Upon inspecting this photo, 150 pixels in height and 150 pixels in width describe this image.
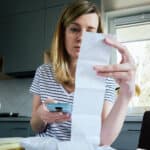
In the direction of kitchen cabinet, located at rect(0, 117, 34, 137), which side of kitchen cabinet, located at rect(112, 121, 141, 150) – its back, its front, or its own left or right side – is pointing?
right

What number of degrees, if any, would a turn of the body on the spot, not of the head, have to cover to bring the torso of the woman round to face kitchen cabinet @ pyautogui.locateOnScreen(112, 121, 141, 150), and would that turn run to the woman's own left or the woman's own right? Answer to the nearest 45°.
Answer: approximately 180°

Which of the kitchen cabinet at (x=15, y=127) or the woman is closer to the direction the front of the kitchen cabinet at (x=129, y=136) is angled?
the woman

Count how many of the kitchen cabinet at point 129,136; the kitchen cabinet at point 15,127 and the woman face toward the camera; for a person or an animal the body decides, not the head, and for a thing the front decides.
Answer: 3

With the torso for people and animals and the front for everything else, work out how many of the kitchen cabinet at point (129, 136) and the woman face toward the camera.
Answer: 2

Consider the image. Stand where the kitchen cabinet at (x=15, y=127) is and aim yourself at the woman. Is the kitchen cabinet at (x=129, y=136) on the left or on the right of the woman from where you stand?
left

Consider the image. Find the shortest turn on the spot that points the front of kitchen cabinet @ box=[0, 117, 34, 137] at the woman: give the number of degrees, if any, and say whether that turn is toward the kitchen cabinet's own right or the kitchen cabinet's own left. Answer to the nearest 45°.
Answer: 0° — it already faces them

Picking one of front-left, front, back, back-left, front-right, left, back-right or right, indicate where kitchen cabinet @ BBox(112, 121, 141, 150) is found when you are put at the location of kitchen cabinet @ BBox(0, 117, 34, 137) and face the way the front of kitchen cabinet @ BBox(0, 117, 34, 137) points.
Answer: front-left

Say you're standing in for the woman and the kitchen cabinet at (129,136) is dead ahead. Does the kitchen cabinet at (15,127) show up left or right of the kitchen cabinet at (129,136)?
left

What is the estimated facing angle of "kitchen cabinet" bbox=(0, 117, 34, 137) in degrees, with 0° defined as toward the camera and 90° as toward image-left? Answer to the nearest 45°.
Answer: approximately 0°
